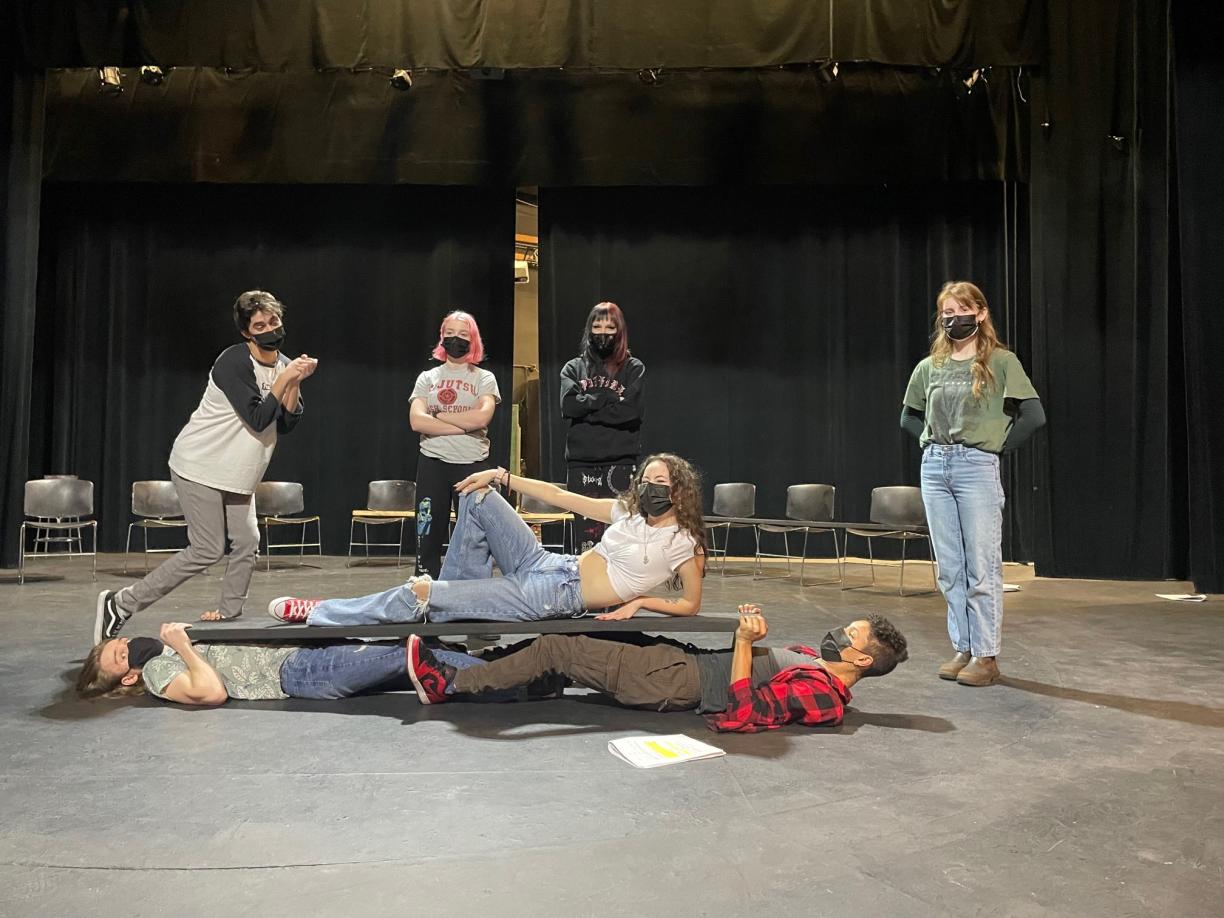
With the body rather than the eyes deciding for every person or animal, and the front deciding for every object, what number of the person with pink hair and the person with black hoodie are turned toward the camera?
2

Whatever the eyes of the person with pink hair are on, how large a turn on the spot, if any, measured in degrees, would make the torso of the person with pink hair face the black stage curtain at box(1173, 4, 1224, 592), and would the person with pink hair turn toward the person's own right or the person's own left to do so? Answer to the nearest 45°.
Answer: approximately 90° to the person's own left

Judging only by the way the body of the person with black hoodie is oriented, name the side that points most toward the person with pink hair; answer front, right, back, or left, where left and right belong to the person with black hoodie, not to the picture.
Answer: right

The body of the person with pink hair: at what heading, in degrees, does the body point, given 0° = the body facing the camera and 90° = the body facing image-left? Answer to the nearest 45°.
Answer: approximately 0°

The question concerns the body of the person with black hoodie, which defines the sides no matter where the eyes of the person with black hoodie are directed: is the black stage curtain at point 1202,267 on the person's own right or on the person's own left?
on the person's own left

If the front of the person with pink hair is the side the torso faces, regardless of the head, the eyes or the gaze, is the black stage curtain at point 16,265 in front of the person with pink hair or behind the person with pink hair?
behind
